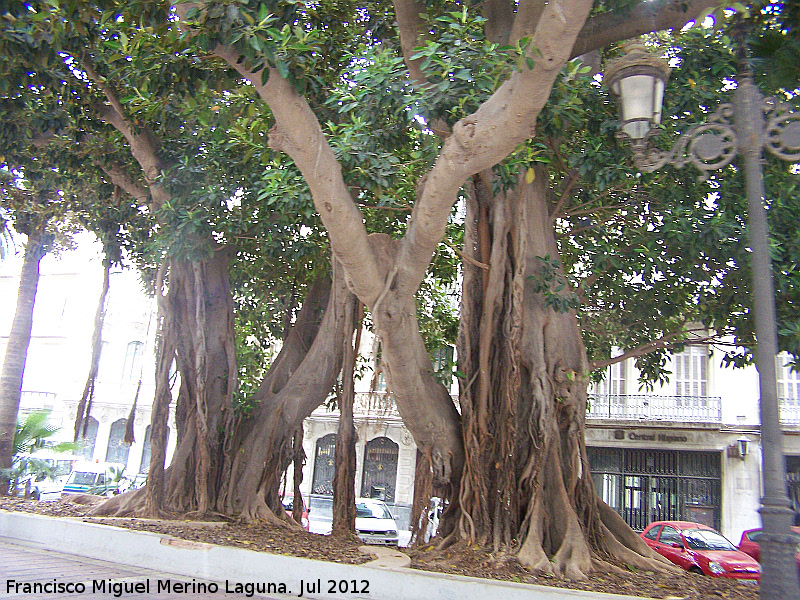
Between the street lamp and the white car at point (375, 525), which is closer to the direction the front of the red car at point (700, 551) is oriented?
the street lamp

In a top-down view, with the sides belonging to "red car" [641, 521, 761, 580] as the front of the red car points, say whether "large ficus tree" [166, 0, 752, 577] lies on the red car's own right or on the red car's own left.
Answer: on the red car's own right

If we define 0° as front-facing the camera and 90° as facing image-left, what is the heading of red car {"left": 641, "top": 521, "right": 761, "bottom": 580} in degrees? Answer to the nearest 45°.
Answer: approximately 315°

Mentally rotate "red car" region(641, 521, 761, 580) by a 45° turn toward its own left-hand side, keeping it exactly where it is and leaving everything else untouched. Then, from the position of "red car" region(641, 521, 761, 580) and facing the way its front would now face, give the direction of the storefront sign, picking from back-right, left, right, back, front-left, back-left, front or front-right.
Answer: left

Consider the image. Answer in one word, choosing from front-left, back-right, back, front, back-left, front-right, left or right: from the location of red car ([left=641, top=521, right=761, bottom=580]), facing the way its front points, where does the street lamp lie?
front-right

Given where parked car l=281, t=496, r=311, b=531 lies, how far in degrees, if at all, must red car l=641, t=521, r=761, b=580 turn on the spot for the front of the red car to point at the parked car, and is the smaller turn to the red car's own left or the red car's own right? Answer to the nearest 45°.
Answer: approximately 135° to the red car's own right
